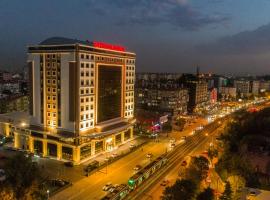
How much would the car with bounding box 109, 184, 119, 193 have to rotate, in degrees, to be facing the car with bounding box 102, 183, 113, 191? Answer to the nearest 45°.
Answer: approximately 90° to its right

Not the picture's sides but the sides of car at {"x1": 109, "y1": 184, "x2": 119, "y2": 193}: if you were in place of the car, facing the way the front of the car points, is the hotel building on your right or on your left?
on your right

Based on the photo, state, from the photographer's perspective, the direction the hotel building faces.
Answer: facing the viewer and to the right of the viewer

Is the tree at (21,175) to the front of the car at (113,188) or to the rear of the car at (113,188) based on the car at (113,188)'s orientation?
to the front

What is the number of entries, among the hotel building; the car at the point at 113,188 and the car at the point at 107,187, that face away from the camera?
0

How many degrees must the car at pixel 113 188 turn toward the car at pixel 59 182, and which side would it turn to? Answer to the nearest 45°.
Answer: approximately 45° to its right

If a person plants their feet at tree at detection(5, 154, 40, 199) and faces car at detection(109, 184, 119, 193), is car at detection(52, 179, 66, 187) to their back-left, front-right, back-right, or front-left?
front-left

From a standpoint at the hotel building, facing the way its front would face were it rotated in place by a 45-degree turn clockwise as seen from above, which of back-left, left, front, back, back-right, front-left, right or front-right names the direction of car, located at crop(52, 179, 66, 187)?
front

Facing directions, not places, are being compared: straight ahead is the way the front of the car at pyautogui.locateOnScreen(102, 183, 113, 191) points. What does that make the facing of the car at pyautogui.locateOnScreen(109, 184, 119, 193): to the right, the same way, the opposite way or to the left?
the same way

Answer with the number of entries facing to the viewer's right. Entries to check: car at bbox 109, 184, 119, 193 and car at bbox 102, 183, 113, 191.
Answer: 0

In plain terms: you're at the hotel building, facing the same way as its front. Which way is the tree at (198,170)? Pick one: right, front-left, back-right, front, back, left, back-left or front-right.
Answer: front

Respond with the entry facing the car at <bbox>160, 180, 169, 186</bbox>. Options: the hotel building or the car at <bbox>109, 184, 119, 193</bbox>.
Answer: the hotel building

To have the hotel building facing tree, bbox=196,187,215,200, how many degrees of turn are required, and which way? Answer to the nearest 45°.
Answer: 0° — it already faces it

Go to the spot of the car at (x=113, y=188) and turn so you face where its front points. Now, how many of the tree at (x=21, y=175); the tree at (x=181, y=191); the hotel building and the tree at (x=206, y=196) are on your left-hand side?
2

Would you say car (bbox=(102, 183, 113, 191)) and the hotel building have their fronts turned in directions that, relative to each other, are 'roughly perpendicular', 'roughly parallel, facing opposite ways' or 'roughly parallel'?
roughly perpendicular

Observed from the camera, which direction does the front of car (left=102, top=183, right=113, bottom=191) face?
facing the viewer and to the left of the viewer

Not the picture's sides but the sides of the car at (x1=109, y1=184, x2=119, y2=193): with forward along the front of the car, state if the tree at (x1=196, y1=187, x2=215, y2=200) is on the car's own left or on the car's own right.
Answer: on the car's own left
